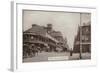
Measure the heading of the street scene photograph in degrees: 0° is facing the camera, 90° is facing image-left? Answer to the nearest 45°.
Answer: approximately 315°
